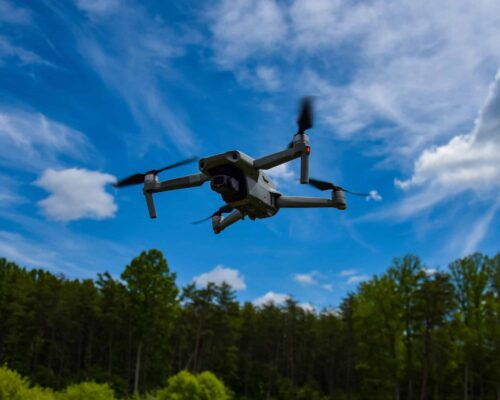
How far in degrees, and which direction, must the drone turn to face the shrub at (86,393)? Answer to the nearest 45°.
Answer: approximately 135° to its right

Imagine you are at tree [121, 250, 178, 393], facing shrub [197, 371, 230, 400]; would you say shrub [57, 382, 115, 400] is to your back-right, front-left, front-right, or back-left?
front-right

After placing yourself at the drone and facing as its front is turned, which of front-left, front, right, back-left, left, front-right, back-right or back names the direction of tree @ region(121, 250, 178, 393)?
back-right

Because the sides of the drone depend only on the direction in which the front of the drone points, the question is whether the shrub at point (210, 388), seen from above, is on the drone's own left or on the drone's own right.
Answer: on the drone's own right

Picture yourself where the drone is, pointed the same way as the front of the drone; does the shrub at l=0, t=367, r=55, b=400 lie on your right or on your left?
on your right

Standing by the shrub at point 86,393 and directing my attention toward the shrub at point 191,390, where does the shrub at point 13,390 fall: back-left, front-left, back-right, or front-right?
back-right

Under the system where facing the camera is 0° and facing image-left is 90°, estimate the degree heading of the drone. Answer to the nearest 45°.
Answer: approximately 45°
